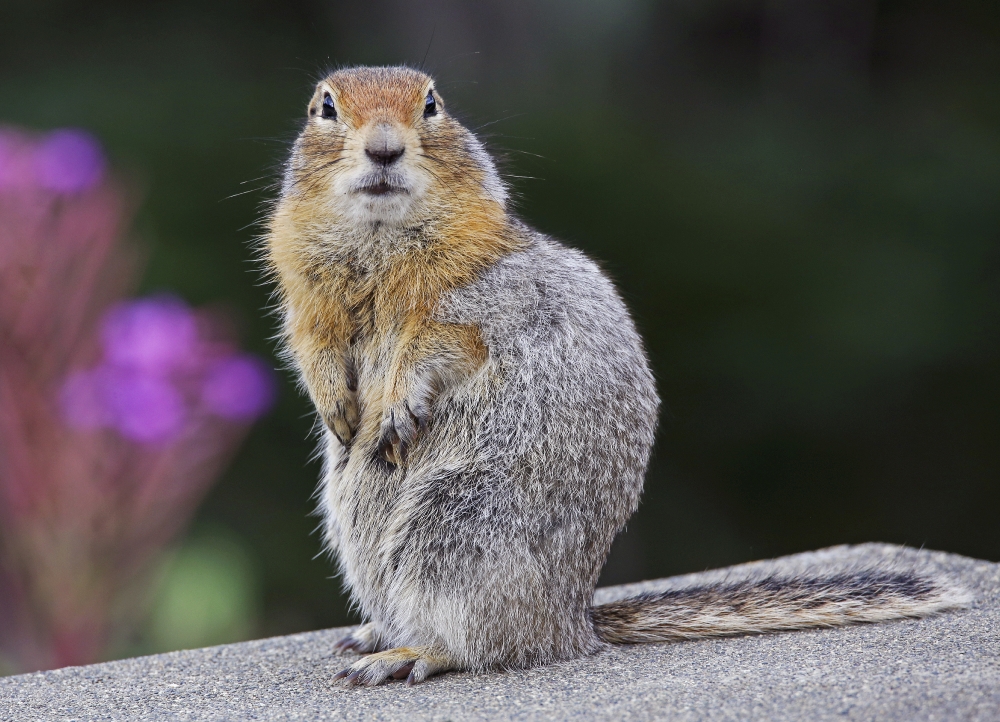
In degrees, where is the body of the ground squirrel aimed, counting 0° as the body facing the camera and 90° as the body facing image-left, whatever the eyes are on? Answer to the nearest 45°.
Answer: approximately 45°

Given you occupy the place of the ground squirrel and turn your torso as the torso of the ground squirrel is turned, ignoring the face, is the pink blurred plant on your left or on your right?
on your right

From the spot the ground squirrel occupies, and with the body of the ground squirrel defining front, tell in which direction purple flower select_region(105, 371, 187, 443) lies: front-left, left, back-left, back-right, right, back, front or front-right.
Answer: right

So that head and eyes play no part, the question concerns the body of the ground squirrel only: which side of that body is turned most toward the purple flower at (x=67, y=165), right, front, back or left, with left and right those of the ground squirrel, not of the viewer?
right

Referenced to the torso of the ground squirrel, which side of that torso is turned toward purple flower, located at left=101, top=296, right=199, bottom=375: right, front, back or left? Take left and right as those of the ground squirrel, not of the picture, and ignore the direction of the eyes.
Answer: right

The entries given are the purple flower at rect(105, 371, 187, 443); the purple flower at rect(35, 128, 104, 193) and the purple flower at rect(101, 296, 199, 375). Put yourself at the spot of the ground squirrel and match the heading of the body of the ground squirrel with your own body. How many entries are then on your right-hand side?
3
